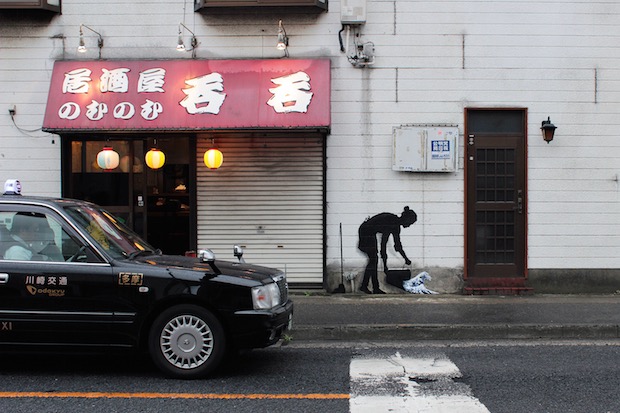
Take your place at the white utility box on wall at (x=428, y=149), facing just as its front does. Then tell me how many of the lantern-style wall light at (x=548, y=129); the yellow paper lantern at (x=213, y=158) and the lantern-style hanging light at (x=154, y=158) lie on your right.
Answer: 2

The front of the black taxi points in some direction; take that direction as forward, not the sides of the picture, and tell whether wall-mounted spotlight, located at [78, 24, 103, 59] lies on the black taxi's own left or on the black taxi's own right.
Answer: on the black taxi's own left

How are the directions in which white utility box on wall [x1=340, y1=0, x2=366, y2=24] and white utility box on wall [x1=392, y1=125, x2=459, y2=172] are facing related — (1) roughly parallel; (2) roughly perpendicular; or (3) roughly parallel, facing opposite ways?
roughly parallel

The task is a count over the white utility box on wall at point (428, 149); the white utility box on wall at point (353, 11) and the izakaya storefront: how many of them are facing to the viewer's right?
0

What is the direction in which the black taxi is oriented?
to the viewer's right

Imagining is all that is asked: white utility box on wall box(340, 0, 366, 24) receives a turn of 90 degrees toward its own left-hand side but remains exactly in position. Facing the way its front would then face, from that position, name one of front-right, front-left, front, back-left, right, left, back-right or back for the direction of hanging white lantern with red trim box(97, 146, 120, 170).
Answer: back

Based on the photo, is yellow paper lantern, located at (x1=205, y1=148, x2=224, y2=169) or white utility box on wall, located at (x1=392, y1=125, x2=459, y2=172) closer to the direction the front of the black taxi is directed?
the white utility box on wall

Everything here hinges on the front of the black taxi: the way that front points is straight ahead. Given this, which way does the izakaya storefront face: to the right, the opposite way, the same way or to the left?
to the right

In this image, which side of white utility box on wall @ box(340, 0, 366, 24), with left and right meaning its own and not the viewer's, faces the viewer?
front

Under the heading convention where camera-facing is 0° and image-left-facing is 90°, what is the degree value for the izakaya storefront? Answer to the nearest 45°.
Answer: approximately 0°

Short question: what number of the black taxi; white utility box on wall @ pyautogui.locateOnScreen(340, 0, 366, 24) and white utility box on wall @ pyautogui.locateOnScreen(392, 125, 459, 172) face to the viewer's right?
1

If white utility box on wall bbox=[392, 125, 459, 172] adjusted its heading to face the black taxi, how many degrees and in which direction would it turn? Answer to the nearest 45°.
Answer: approximately 45° to its right

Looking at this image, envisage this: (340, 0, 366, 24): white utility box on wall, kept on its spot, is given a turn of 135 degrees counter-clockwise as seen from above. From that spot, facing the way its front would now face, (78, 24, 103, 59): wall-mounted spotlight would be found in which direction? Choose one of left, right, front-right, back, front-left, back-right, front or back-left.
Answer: back-left

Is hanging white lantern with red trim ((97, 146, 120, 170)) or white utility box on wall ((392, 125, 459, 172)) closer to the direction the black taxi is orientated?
the white utility box on wall
